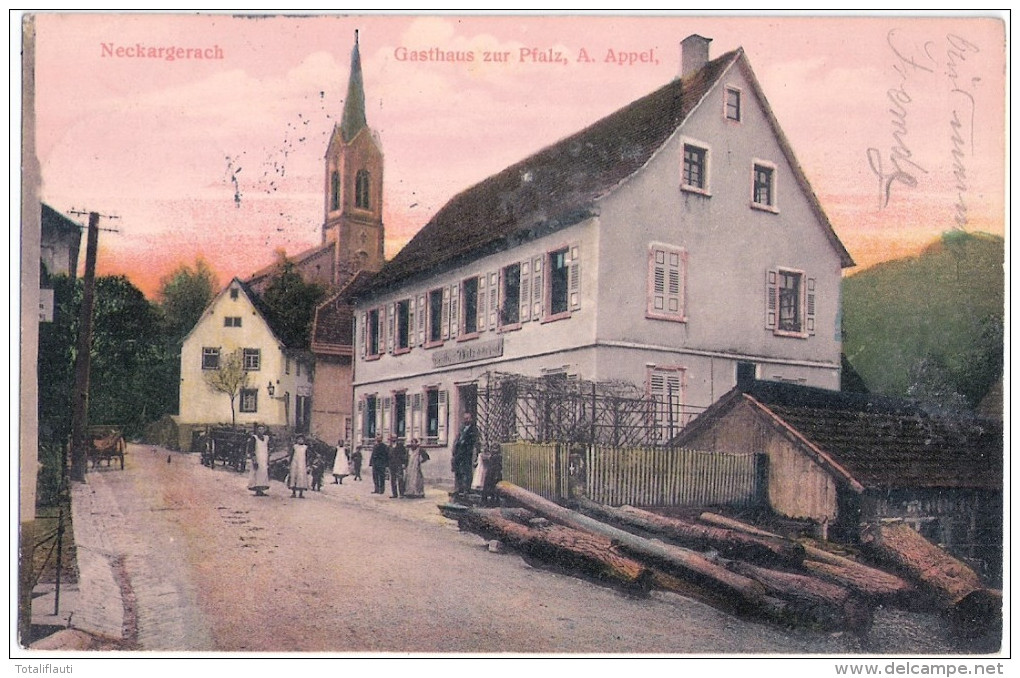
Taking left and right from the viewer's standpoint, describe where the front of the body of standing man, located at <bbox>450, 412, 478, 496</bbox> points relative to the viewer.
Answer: facing the viewer and to the left of the viewer

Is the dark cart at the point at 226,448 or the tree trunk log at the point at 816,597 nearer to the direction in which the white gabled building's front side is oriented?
the dark cart

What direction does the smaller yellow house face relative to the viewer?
toward the camera

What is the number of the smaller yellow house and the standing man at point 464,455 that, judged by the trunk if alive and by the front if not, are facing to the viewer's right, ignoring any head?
0

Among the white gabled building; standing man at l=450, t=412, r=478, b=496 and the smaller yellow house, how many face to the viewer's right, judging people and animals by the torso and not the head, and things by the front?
0

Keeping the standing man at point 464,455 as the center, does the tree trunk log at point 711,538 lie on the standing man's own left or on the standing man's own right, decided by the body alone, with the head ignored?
on the standing man's own left

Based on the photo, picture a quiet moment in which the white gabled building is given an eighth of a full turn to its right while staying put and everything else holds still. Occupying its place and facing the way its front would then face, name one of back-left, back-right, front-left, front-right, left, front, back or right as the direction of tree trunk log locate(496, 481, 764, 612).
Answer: left

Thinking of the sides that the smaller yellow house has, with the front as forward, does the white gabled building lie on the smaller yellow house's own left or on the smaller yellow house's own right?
on the smaller yellow house's own left
